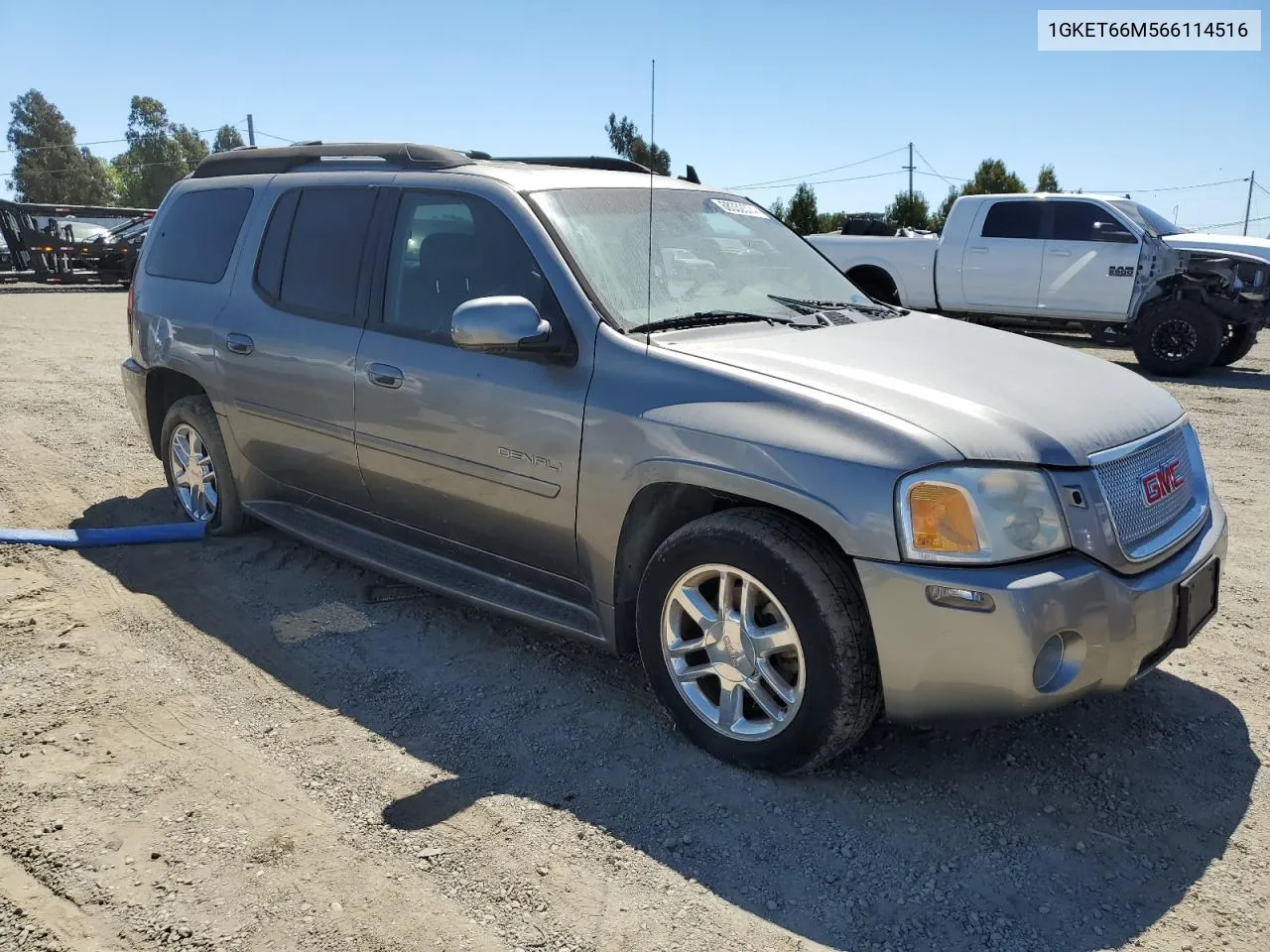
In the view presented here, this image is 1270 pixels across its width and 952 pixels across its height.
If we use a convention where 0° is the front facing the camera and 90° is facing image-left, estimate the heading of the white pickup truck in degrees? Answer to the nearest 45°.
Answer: approximately 315°

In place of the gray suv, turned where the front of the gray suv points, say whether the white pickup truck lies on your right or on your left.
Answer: on your left

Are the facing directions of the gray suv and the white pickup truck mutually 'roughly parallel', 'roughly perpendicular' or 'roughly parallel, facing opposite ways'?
roughly parallel

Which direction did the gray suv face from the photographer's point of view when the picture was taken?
facing the viewer and to the right of the viewer

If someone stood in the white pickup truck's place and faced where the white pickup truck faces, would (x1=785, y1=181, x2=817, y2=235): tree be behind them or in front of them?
behind

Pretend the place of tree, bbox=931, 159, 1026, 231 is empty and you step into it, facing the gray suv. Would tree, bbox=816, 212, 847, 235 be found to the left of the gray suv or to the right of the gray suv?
right

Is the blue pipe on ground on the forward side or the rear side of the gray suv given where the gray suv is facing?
on the rear side

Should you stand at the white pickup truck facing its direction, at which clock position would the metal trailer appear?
The metal trailer is roughly at 5 o'clock from the white pickup truck.

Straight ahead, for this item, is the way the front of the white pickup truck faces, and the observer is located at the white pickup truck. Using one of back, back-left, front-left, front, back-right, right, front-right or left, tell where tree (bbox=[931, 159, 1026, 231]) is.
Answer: back-left

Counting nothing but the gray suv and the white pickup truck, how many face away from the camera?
0

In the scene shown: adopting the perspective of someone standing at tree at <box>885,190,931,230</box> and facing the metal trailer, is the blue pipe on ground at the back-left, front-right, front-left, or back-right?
front-left
